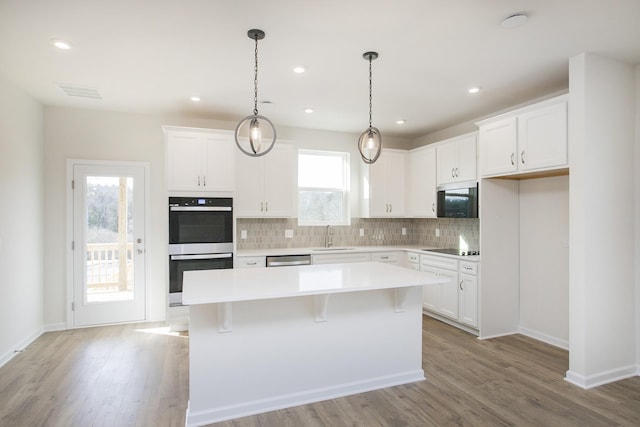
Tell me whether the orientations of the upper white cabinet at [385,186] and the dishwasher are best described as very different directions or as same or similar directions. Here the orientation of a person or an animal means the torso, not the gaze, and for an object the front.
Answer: same or similar directions

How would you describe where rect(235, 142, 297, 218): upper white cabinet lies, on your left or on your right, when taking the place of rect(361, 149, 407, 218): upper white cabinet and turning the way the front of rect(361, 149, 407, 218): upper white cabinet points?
on your right

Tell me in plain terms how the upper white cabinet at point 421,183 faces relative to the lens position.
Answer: facing the viewer and to the left of the viewer

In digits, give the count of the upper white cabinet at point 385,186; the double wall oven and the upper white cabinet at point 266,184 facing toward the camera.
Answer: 3

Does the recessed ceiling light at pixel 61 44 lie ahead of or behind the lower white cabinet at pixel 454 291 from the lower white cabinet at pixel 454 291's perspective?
ahead

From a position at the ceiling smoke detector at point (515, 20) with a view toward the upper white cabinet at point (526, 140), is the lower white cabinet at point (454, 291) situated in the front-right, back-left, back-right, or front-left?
front-left

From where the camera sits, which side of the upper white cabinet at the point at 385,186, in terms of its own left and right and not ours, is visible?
front

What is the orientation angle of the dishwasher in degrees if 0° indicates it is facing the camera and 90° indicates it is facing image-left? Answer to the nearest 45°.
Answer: approximately 0°

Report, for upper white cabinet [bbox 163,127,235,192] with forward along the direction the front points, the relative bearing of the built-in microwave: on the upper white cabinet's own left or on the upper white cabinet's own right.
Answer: on the upper white cabinet's own left

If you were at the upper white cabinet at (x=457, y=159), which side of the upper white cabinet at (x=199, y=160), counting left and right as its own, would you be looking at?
left

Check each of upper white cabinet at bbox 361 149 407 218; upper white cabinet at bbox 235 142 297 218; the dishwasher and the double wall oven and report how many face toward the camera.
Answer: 4

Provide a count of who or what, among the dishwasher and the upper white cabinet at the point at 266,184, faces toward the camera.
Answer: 2

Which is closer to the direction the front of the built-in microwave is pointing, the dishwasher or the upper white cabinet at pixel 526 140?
the dishwasher

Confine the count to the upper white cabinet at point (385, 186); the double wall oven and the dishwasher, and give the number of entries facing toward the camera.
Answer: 3

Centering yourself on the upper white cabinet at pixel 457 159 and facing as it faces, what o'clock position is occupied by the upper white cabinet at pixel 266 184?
the upper white cabinet at pixel 266 184 is roughly at 1 o'clock from the upper white cabinet at pixel 457 159.

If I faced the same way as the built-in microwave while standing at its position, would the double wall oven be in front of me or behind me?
in front

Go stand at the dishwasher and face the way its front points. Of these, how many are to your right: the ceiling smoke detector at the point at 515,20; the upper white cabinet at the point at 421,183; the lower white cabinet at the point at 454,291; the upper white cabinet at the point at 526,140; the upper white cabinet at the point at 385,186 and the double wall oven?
1

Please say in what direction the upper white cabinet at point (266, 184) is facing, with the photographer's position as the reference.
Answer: facing the viewer

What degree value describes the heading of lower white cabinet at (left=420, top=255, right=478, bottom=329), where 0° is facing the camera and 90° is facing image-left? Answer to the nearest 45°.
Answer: approximately 45°
